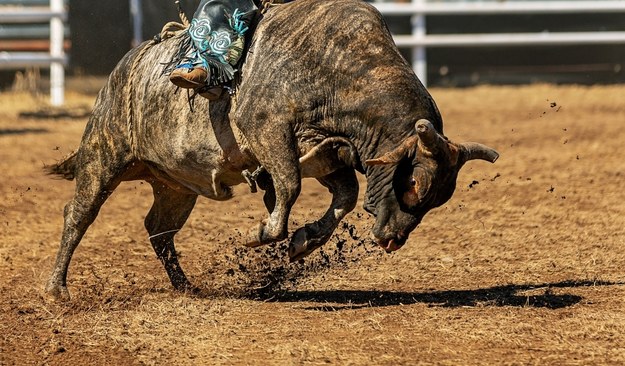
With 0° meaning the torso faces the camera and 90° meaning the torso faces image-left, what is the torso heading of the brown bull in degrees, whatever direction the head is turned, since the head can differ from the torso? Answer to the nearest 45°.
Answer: approximately 270°
